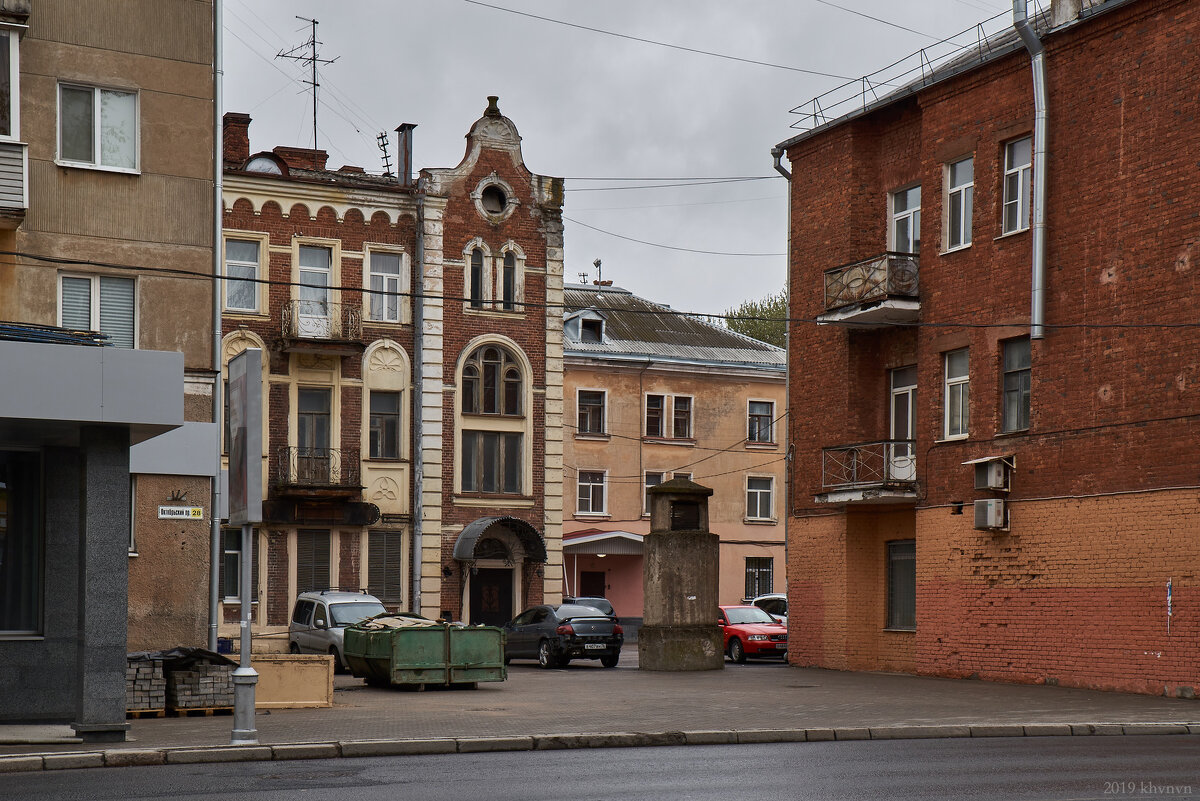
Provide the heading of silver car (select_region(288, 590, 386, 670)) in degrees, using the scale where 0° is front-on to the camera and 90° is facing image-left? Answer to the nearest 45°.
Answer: approximately 315°

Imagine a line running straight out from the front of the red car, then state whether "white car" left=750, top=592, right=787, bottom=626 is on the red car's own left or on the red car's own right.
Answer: on the red car's own left

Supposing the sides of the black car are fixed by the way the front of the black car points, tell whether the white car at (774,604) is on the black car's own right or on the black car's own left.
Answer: on the black car's own right

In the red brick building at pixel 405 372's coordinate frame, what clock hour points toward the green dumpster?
The green dumpster is roughly at 12 o'clock from the red brick building.

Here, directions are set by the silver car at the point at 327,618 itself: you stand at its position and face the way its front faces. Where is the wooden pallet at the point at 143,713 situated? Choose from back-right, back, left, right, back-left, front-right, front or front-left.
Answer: front-right

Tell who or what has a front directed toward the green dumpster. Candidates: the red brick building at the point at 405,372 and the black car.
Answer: the red brick building

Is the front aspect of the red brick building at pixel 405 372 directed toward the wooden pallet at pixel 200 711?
yes

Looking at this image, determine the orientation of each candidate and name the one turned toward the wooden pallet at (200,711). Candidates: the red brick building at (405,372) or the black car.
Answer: the red brick building

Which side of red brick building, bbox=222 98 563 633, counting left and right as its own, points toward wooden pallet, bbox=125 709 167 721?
front

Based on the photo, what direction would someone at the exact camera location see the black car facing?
facing away from the viewer and to the left of the viewer

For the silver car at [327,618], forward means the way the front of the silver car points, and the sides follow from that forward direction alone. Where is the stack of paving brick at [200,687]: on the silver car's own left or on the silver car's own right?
on the silver car's own right
